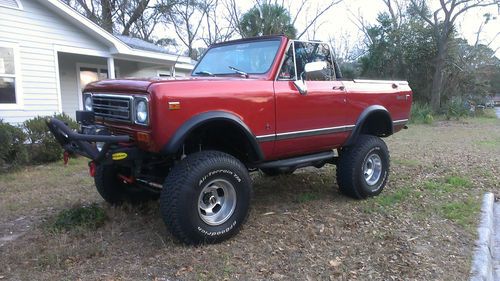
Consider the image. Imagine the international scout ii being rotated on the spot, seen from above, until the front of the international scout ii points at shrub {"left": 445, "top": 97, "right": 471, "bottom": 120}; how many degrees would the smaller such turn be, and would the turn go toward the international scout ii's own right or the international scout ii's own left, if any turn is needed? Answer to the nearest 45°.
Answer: approximately 180°

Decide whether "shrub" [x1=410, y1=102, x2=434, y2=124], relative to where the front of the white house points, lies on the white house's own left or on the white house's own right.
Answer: on the white house's own left

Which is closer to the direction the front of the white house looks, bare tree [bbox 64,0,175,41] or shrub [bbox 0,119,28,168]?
the shrub

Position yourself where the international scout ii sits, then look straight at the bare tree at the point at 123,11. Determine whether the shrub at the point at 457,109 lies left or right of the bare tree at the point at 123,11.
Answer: right

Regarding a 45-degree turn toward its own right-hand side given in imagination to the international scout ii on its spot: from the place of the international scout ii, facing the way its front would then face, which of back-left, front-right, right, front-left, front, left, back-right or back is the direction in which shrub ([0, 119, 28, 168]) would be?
front-right

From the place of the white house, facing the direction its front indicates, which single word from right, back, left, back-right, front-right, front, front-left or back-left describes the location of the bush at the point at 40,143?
front-right

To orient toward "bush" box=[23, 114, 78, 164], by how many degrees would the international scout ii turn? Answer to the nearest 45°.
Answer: approximately 90° to its right

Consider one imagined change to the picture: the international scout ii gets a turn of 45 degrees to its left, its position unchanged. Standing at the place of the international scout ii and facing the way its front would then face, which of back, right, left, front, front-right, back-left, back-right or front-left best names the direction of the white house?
back-right
